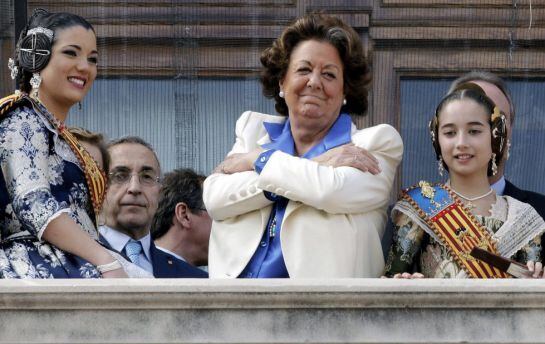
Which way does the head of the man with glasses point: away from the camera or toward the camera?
toward the camera

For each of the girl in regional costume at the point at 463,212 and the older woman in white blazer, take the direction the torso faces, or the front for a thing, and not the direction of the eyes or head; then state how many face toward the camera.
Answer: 2

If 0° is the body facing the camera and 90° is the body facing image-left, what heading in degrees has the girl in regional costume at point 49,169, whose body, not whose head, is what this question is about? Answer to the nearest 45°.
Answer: approximately 315°

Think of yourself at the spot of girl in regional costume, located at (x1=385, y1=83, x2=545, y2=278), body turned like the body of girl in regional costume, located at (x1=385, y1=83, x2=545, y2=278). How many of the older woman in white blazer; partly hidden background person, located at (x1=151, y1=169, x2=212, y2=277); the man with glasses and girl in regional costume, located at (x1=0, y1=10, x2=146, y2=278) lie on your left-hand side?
0

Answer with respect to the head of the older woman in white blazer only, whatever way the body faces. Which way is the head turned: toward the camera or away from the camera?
toward the camera

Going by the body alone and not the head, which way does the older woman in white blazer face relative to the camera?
toward the camera

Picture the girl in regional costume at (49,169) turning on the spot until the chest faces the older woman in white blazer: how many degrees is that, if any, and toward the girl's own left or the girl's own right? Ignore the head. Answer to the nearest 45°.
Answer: approximately 45° to the girl's own left

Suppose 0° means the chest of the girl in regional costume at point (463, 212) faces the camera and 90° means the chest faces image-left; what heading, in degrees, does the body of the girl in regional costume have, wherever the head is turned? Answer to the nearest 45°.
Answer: approximately 0°

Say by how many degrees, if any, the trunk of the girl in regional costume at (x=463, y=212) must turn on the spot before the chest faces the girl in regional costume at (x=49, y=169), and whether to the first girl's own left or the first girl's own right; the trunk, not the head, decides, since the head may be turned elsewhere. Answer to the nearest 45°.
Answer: approximately 90° to the first girl's own right

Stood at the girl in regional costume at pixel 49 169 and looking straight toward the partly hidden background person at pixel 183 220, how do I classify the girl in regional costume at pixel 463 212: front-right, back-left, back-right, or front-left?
front-right

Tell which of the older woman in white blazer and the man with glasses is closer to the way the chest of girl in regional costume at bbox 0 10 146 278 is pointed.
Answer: the older woman in white blazer

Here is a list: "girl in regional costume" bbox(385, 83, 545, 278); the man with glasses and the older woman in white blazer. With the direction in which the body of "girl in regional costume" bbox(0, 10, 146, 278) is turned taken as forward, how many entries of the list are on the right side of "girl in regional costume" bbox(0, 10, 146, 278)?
0

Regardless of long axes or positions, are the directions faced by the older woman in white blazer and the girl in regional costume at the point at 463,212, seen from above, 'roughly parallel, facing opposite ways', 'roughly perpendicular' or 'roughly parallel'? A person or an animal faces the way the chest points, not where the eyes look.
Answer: roughly parallel

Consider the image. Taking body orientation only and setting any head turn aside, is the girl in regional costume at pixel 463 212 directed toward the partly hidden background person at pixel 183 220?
no
